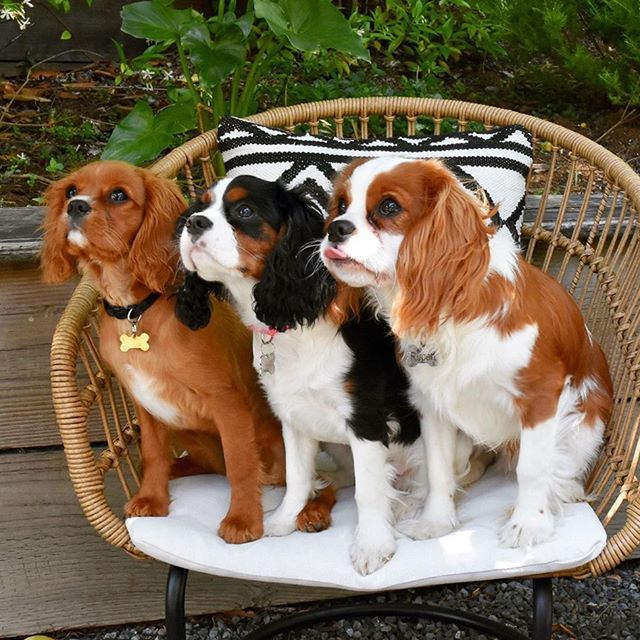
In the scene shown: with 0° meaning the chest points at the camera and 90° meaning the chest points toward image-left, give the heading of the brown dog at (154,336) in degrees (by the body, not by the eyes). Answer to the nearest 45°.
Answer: approximately 45°

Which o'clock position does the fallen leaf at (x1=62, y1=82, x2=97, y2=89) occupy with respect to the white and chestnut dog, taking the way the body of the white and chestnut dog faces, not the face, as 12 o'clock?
The fallen leaf is roughly at 3 o'clock from the white and chestnut dog.

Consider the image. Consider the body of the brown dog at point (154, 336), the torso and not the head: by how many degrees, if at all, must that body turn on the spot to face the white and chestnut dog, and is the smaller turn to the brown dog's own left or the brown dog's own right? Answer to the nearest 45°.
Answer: approximately 135° to the brown dog's own left

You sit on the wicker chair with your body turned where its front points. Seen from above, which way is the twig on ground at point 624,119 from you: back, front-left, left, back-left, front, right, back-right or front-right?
back

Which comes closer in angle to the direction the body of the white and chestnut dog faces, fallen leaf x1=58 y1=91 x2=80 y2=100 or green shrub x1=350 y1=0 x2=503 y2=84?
the fallen leaf

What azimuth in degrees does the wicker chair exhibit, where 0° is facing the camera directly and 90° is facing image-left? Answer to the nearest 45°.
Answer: approximately 0°

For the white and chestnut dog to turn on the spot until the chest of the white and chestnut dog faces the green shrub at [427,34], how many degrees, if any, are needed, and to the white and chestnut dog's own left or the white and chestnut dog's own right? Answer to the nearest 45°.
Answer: approximately 135° to the white and chestnut dog's own right

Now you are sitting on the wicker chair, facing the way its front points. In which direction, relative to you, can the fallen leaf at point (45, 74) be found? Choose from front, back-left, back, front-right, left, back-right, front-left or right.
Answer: back-right

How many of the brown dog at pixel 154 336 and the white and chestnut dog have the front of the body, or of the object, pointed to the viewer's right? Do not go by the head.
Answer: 0

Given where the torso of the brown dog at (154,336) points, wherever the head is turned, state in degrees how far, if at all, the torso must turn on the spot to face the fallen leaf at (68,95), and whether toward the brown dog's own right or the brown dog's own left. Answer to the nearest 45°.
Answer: approximately 135° to the brown dog's own right

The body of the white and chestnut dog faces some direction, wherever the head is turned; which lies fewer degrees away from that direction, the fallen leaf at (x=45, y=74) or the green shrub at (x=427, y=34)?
the fallen leaf

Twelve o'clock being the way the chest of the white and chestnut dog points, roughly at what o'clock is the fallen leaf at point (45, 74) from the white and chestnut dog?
The fallen leaf is roughly at 3 o'clock from the white and chestnut dog.

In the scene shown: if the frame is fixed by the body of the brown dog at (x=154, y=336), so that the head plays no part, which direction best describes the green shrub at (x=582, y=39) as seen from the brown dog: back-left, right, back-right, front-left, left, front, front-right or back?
back

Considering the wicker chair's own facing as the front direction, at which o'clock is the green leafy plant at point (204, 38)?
The green leafy plant is roughly at 4 o'clock from the wicker chair.

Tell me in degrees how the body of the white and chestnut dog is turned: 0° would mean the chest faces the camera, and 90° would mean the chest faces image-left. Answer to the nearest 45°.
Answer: approximately 45°
